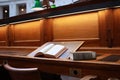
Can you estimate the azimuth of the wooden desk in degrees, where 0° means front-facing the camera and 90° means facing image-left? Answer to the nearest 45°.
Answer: approximately 45°
